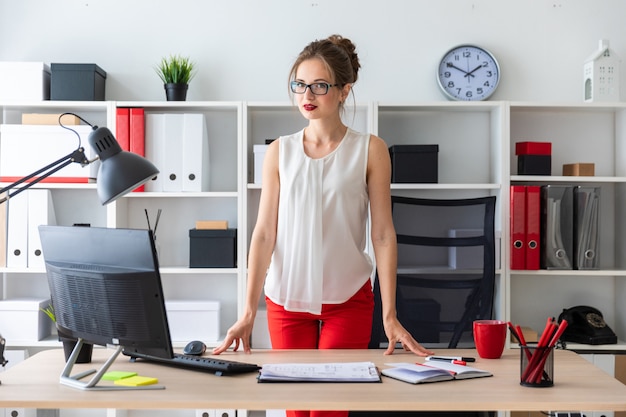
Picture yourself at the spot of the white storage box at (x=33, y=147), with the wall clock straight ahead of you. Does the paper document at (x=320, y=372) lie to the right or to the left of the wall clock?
right

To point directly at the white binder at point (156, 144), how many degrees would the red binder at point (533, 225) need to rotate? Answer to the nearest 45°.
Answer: approximately 90° to its right

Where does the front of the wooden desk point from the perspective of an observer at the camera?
facing away from the viewer

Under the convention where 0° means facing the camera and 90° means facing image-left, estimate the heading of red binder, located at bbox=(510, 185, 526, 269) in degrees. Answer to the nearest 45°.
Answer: approximately 0°

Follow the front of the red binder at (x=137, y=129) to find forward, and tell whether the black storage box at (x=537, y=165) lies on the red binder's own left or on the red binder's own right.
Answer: on the red binder's own left
